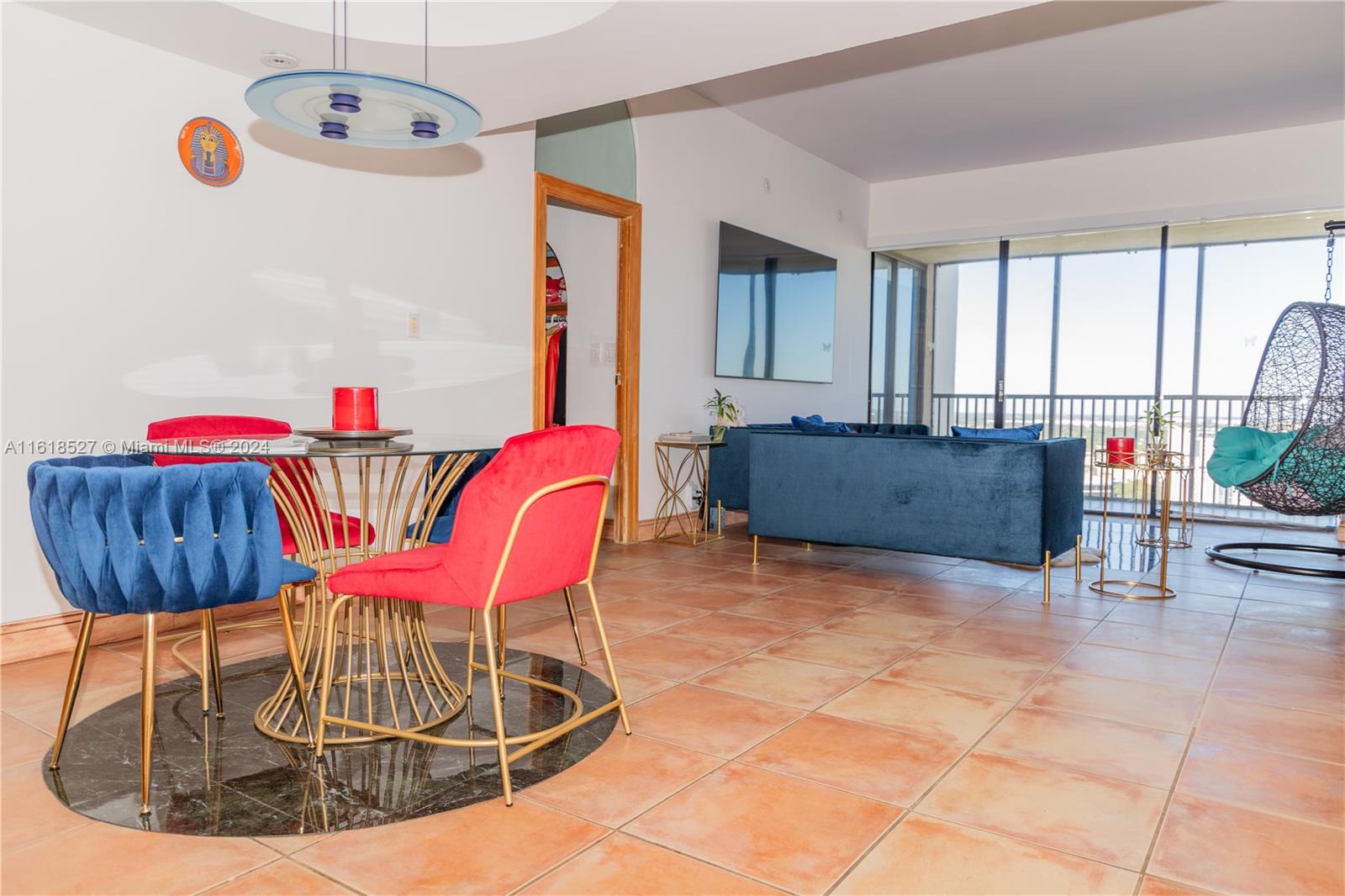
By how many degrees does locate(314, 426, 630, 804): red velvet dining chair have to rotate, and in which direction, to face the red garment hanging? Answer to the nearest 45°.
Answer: approximately 45° to its right

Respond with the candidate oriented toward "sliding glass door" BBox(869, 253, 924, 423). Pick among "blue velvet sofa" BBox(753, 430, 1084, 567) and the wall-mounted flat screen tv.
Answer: the blue velvet sofa

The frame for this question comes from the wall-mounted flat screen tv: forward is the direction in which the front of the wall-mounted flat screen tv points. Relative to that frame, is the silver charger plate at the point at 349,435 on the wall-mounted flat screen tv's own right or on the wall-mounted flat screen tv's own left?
on the wall-mounted flat screen tv's own right

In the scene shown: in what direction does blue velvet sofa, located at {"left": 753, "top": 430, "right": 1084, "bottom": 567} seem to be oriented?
away from the camera

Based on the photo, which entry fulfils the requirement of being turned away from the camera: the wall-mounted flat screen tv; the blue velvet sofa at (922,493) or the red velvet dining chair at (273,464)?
the blue velvet sofa

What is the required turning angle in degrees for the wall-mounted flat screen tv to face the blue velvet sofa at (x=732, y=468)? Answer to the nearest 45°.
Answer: approximately 45° to its right

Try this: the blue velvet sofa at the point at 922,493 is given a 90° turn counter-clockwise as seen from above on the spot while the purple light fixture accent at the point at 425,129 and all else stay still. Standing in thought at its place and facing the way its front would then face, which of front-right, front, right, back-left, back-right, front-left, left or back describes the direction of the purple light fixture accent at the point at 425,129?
front-left

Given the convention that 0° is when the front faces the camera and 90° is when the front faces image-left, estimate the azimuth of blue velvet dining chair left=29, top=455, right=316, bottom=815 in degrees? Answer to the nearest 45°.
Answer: approximately 225°

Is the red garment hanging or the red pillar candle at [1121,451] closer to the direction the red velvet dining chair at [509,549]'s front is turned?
the red garment hanging

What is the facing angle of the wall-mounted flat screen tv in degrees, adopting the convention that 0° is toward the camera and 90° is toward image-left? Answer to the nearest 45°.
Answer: approximately 315°

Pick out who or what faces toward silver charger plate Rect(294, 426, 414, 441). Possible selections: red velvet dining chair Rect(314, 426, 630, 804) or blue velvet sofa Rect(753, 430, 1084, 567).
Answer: the red velvet dining chair

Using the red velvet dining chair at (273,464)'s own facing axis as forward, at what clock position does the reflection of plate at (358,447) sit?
The reflection of plate is roughly at 1 o'clock from the red velvet dining chair.

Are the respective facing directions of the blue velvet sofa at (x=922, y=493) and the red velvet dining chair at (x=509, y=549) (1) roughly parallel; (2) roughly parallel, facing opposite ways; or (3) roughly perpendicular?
roughly perpendicular
